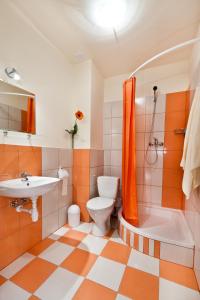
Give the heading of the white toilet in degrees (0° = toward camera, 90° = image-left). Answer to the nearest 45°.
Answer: approximately 45°

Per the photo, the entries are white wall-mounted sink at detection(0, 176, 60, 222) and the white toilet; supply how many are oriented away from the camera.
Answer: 0

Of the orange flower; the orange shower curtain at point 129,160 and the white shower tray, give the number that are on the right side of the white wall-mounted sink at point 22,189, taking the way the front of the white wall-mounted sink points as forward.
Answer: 0

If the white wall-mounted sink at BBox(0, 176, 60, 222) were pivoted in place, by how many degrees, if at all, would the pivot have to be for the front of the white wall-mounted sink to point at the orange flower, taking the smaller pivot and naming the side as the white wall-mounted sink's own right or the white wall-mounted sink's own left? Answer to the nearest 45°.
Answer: approximately 90° to the white wall-mounted sink's own left

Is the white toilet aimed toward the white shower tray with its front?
no

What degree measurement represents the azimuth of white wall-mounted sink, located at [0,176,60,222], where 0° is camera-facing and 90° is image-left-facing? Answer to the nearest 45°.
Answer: approximately 315°

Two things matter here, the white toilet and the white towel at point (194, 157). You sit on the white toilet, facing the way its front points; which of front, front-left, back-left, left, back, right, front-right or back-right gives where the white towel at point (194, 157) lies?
left
